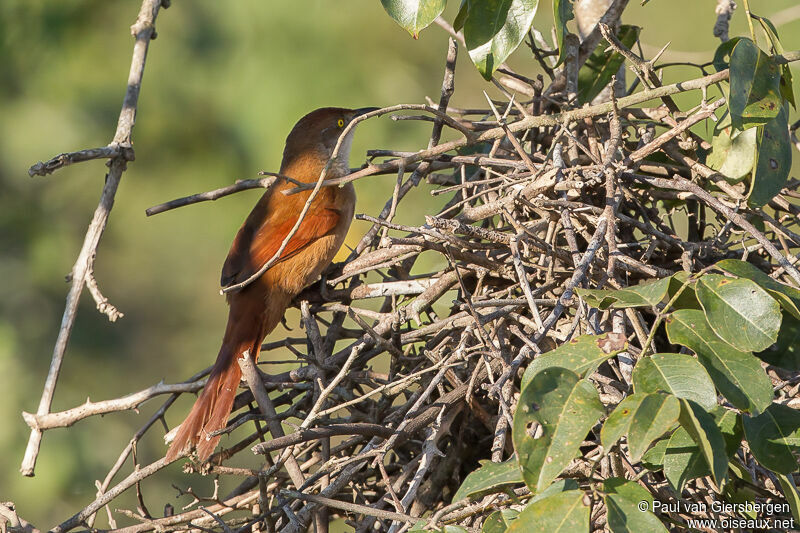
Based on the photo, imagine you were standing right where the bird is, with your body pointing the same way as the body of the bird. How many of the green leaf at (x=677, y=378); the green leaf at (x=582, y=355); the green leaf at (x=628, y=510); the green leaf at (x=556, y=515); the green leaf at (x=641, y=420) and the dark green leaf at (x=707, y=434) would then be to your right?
6

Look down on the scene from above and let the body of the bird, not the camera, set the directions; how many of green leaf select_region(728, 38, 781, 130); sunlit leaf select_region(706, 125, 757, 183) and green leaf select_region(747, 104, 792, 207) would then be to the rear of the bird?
0

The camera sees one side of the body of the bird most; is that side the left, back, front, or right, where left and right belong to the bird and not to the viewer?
right

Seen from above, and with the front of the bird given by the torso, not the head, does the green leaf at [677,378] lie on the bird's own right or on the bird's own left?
on the bird's own right

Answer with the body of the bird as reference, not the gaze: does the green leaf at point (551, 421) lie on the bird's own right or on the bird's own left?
on the bird's own right

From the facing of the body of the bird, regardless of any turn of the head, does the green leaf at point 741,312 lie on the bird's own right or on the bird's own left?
on the bird's own right

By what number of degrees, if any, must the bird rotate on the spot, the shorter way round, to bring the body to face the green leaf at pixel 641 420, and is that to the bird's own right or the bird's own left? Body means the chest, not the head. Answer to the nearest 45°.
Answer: approximately 90° to the bird's own right

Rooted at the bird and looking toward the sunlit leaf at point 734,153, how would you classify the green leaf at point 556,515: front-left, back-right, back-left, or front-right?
front-right
